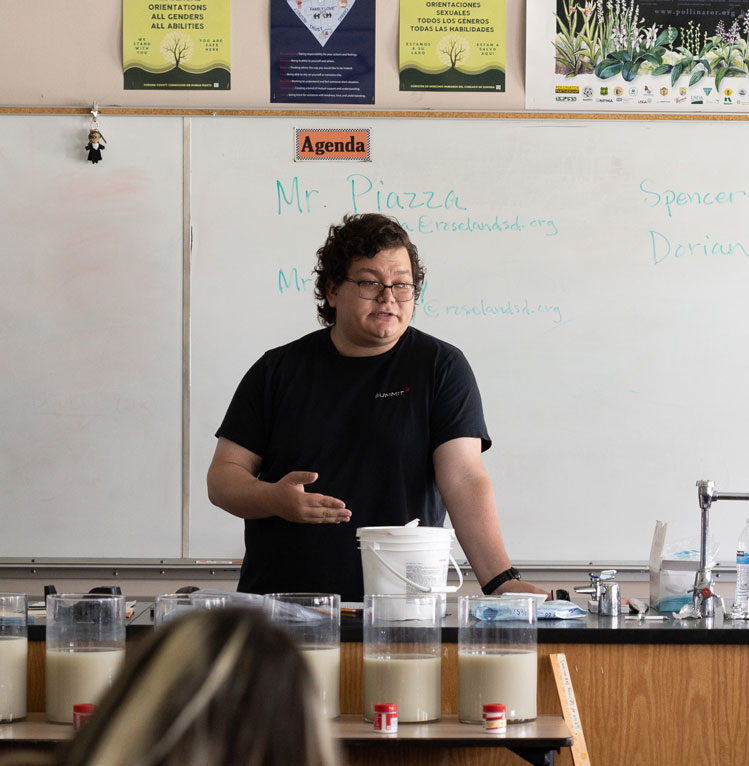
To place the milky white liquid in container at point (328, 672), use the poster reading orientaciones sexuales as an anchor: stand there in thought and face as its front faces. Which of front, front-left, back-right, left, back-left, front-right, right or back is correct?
front

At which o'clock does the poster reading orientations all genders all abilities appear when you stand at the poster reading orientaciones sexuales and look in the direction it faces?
The poster reading orientations all genders all abilities is roughly at 3 o'clock from the poster reading orientaciones sexuales.

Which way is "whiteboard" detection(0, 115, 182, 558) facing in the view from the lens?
facing the viewer

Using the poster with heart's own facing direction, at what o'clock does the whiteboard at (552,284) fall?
The whiteboard is roughly at 9 o'clock from the poster with heart.

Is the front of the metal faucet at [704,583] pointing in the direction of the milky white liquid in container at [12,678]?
no

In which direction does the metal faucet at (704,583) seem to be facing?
to the viewer's right

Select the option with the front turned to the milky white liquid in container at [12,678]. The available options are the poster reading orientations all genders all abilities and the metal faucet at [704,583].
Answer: the poster reading orientations all genders all abilities

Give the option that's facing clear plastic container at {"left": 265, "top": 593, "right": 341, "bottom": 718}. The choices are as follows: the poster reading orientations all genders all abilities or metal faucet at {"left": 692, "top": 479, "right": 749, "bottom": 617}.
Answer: the poster reading orientations all genders all abilities

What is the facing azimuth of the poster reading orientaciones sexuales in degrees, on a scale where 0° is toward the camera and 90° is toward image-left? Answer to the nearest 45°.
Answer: approximately 0°

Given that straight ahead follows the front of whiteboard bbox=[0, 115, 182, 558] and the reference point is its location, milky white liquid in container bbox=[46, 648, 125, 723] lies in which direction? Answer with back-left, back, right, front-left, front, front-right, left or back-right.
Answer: front

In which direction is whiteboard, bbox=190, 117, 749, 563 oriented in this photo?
toward the camera

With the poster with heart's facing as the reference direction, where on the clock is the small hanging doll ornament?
The small hanging doll ornament is roughly at 3 o'clock from the poster with heart.

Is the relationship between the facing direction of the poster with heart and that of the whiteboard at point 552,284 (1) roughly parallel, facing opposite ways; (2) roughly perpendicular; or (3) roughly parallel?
roughly parallel

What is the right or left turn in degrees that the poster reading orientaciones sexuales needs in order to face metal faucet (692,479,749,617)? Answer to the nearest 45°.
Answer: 0° — it already faces it

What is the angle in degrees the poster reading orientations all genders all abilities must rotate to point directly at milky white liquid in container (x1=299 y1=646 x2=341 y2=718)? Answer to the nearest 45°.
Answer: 0° — it already faces it

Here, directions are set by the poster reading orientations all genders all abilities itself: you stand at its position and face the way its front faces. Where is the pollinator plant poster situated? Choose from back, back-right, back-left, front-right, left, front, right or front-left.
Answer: left

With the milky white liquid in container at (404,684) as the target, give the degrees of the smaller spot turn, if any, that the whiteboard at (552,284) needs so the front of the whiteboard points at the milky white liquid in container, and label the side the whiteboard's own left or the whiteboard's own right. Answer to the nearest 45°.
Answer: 0° — it already faces it
